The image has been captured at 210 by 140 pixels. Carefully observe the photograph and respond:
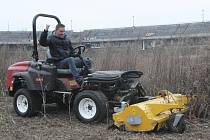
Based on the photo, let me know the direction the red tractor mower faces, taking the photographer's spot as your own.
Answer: facing the viewer and to the right of the viewer

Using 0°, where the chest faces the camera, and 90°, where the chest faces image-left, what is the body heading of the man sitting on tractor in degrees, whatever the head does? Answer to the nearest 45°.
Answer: approximately 315°
